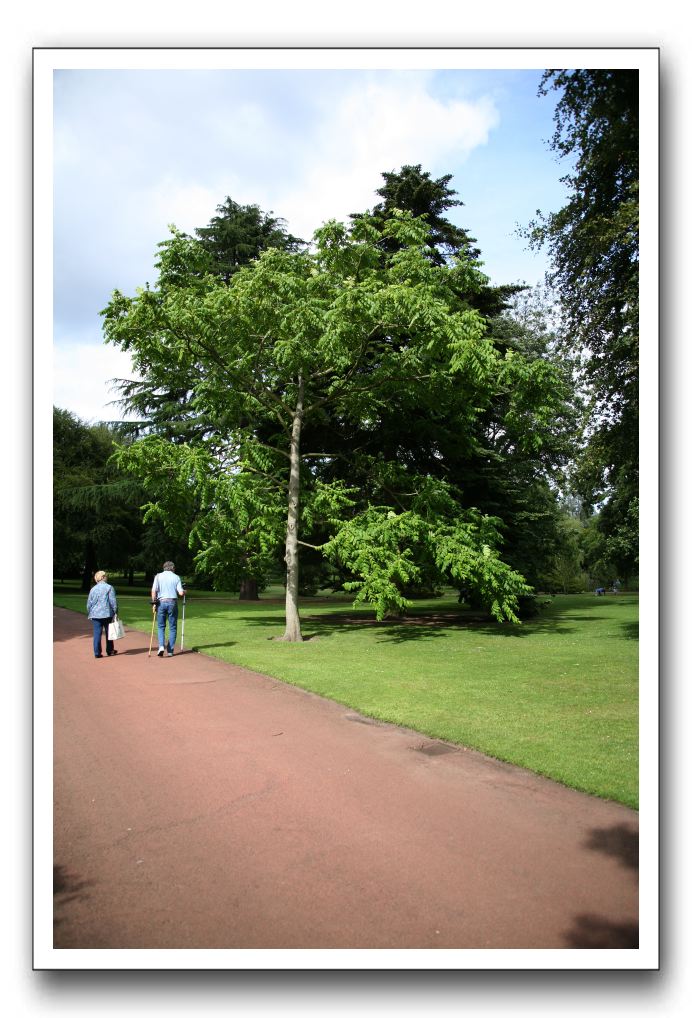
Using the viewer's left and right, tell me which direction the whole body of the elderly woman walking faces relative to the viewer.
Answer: facing away from the viewer

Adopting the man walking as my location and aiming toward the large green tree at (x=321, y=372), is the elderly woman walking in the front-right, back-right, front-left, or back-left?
back-left

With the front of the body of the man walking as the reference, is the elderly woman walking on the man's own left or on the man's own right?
on the man's own left

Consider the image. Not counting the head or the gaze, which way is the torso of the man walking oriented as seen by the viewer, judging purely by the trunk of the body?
away from the camera

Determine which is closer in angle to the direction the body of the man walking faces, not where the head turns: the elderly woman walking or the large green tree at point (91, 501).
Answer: the large green tree

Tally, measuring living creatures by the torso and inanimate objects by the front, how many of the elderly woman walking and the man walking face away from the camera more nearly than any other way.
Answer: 2

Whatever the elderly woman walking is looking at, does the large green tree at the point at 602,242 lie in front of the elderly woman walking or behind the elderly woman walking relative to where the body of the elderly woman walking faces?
behind

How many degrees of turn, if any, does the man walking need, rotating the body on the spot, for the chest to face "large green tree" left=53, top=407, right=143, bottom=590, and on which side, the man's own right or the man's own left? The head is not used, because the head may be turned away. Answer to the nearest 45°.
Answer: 0° — they already face it
